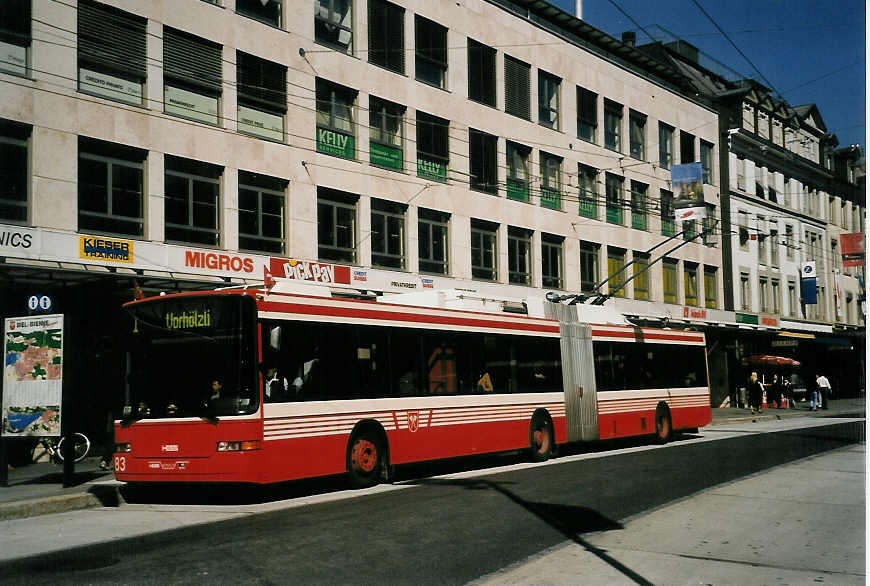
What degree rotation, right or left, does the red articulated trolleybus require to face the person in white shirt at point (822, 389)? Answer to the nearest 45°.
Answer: approximately 180°

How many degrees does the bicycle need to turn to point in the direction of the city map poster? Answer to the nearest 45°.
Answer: approximately 90° to its left

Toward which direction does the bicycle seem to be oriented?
to the viewer's left

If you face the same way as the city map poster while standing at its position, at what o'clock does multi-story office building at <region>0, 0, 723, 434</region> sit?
The multi-story office building is roughly at 7 o'clock from the city map poster.

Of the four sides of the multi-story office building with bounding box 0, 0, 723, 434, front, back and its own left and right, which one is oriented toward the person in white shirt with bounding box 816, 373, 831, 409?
left

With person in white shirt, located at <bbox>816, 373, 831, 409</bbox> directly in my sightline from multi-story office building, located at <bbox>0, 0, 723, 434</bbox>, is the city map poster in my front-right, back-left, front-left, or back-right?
back-right

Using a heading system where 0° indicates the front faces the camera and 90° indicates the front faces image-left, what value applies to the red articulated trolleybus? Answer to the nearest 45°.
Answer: approximately 45°

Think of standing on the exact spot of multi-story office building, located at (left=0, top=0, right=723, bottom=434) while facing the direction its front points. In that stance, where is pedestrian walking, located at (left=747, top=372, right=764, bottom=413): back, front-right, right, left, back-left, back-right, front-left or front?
left

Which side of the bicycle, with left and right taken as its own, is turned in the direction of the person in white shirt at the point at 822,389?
back

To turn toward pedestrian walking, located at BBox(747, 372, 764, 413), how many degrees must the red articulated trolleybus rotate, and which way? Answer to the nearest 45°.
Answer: approximately 180°

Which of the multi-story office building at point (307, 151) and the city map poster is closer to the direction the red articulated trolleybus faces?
the city map poster

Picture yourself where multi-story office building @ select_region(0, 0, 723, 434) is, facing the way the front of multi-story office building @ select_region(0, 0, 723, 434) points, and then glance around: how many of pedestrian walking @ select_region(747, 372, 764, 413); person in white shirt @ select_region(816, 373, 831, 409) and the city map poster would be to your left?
2

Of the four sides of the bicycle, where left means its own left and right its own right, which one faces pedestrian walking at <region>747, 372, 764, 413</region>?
back

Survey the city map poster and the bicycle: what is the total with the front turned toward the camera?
1
